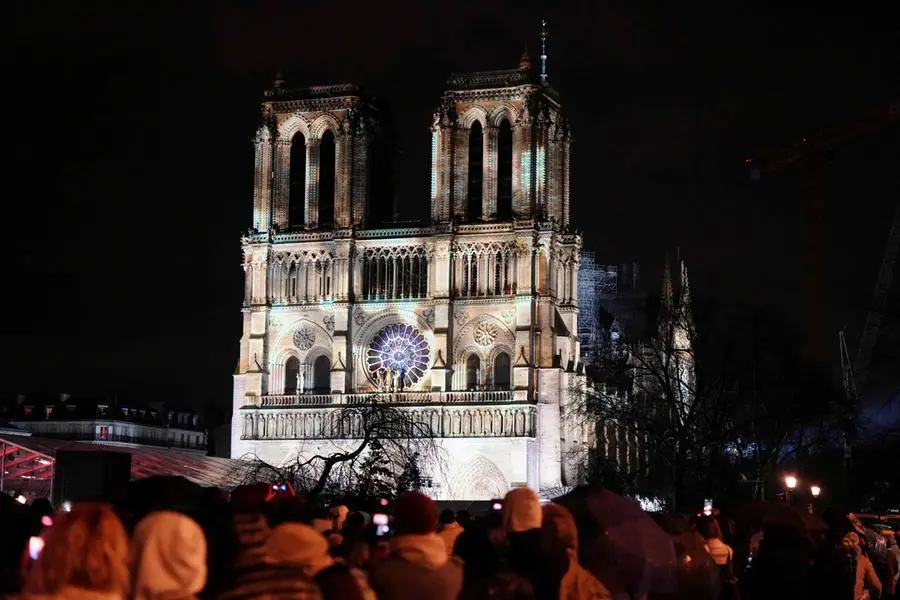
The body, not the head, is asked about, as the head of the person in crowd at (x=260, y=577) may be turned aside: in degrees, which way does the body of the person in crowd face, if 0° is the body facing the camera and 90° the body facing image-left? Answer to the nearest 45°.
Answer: approximately 180°

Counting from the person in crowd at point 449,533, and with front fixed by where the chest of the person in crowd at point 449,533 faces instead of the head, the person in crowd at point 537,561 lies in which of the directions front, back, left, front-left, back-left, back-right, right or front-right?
back

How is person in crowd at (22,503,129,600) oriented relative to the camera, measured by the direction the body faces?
away from the camera

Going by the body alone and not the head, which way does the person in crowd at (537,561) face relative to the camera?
away from the camera

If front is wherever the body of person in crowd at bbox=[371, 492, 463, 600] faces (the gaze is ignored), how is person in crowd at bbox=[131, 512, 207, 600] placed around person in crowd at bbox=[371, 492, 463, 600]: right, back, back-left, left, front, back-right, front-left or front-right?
back-left

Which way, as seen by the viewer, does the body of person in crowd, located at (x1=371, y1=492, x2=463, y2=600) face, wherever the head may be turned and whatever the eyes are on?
away from the camera

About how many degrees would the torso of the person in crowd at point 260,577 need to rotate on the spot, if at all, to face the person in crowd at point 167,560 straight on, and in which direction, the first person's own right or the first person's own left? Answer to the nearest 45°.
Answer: approximately 135° to the first person's own left

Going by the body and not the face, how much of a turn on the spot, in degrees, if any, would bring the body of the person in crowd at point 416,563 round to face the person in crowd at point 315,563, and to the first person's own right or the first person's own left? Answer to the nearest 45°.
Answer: approximately 135° to the first person's own left
